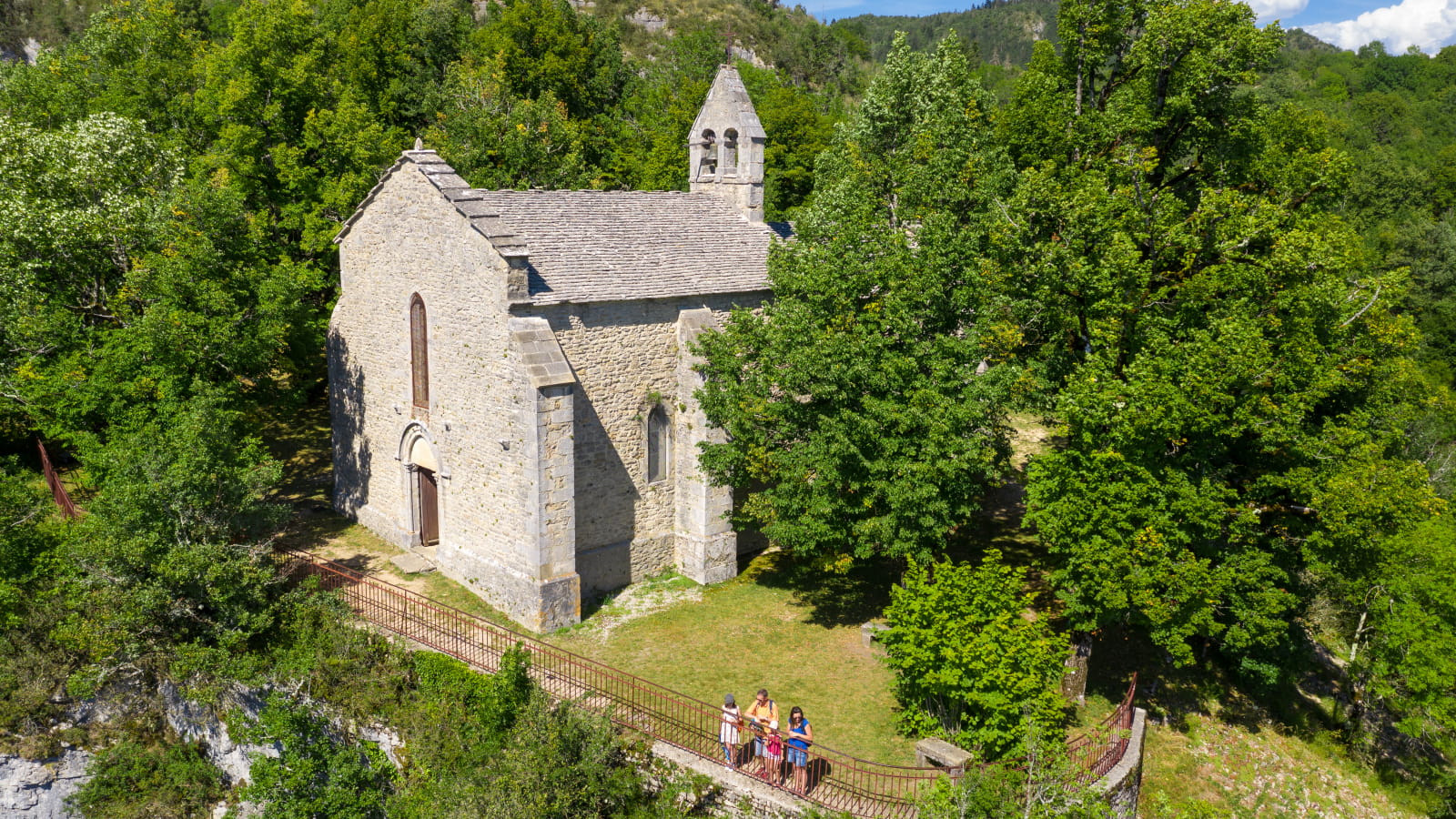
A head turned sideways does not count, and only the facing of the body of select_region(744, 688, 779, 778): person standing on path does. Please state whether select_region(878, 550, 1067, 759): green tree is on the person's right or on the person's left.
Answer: on the person's left

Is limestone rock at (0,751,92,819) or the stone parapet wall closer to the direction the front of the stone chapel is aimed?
the limestone rock

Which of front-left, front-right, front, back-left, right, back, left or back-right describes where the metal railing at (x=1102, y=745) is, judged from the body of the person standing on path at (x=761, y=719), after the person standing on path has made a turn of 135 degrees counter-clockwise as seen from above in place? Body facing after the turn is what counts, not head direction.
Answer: front-right

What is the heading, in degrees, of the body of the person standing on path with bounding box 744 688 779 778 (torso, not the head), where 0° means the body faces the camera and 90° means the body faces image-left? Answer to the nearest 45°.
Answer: approximately 0°

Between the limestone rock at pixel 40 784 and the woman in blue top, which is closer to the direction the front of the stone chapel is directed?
the limestone rock

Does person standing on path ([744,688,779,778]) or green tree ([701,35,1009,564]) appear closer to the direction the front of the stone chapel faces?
the person standing on path

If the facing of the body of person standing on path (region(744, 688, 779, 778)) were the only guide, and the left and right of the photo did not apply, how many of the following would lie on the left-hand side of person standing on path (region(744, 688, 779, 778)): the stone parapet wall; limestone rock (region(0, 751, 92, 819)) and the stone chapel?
1

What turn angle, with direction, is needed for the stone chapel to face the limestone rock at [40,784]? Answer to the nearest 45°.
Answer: approximately 45° to its right

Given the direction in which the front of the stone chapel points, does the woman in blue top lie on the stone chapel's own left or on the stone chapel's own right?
on the stone chapel's own left

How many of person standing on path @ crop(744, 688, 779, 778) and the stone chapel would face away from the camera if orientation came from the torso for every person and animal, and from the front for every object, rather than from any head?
0

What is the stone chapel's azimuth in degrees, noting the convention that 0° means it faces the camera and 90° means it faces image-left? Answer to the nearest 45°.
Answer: approximately 45°

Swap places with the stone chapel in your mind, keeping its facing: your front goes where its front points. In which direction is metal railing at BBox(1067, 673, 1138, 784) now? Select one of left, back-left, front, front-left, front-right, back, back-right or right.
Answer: left
